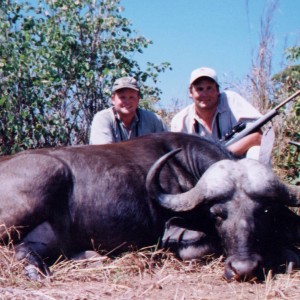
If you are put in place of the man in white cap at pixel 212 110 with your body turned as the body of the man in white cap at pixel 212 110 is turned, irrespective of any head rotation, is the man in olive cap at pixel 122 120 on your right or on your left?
on your right

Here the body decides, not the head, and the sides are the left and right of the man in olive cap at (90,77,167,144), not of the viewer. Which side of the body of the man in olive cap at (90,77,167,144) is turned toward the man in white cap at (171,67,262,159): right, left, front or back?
left

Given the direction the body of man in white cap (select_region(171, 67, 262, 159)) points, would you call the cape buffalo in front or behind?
in front

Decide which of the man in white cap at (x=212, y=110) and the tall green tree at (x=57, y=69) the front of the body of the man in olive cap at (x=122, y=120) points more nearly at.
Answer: the man in white cap

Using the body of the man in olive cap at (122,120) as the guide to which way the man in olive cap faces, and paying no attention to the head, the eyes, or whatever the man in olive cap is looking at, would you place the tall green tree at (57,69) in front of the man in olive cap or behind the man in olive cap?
behind

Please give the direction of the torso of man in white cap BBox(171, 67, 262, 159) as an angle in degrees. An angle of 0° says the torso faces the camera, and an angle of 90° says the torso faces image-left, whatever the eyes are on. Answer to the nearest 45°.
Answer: approximately 0°

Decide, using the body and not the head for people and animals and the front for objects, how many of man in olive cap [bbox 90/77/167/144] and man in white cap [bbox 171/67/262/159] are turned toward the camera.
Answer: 2
